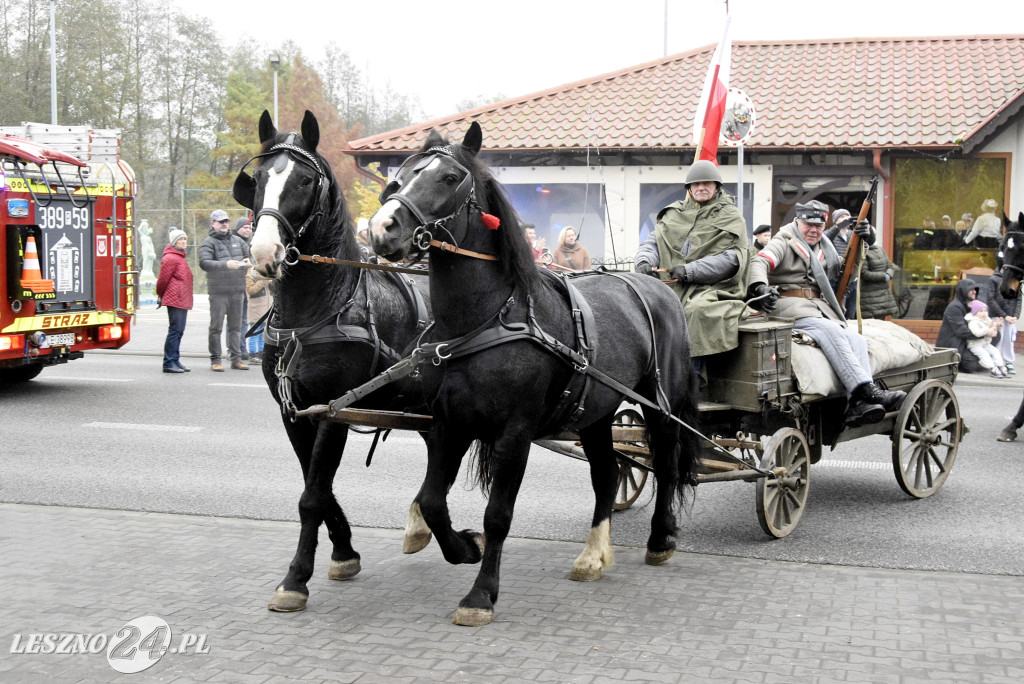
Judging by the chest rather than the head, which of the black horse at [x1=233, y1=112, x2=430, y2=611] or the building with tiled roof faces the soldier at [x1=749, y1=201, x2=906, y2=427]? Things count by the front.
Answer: the building with tiled roof

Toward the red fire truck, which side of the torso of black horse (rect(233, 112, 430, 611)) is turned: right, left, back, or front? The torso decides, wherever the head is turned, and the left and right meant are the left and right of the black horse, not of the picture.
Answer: right

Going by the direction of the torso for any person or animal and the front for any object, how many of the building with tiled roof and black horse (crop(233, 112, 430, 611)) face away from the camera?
0

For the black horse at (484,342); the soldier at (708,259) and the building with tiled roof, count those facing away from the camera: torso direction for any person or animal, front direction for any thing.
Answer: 0

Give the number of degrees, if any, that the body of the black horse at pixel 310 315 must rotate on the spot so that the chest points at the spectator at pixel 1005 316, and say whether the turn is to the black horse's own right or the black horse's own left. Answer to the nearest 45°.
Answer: approximately 180°

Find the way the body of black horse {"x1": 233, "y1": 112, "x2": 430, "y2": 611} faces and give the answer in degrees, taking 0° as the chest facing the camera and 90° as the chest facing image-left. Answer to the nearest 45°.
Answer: approximately 45°

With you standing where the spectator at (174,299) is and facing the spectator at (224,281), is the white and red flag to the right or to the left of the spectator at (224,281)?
right

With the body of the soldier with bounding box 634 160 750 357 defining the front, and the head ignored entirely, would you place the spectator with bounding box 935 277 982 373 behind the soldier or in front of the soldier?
behind

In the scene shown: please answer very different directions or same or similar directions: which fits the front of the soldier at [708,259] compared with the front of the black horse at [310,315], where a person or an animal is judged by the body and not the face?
same or similar directions

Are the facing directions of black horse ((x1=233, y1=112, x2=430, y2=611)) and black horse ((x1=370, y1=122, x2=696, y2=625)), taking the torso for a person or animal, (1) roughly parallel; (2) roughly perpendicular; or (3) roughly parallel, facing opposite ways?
roughly parallel

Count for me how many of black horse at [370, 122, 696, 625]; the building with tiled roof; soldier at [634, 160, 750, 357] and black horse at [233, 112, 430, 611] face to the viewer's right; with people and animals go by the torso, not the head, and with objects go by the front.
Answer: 0

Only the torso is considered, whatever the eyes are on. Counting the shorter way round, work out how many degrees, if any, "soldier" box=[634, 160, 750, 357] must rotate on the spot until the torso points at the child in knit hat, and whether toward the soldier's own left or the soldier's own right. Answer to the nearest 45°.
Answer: approximately 180°

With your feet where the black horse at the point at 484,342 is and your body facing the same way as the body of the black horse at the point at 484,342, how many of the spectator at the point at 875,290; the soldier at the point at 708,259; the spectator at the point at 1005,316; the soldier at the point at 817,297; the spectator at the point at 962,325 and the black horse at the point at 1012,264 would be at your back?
6

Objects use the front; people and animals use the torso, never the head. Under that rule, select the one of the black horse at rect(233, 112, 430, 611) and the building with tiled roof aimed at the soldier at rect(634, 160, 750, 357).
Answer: the building with tiled roof

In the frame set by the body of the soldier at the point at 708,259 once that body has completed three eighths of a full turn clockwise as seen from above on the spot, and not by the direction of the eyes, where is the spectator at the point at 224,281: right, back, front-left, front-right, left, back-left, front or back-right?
front-left

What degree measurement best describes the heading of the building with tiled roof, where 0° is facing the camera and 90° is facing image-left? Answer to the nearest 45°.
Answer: approximately 0°

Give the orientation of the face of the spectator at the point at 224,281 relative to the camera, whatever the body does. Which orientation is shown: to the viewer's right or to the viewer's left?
to the viewer's right
